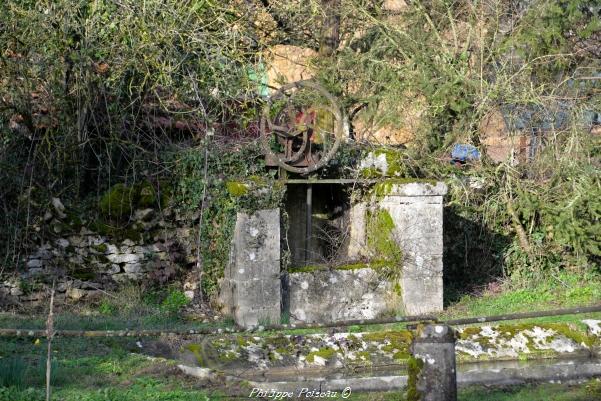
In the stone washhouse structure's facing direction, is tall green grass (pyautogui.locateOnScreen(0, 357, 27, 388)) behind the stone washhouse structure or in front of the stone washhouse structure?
in front

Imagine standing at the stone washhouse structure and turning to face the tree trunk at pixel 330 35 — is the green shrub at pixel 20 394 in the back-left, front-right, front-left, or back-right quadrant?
back-left

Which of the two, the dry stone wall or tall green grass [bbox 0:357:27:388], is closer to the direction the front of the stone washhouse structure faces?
the tall green grass

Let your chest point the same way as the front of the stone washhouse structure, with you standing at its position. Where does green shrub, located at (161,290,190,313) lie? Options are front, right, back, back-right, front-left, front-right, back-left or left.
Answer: right

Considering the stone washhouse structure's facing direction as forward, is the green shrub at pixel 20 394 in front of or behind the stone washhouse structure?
in front

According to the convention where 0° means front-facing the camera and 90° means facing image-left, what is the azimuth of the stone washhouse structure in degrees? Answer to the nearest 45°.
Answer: approximately 0°

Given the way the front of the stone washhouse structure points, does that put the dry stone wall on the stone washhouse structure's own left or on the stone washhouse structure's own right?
on the stone washhouse structure's own right
